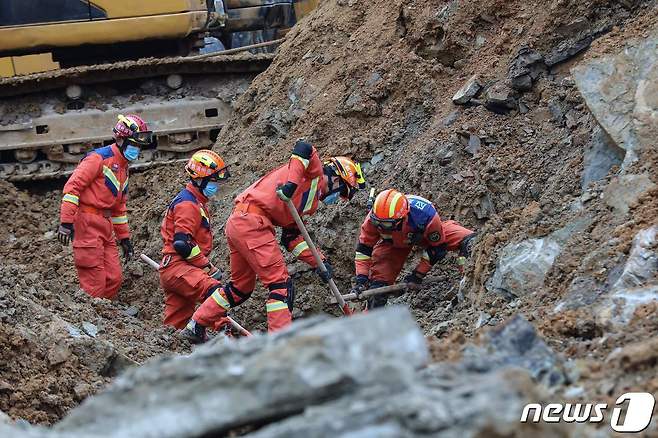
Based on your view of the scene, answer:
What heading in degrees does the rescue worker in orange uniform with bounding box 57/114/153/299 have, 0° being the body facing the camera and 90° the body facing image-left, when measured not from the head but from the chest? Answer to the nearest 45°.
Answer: approximately 315°

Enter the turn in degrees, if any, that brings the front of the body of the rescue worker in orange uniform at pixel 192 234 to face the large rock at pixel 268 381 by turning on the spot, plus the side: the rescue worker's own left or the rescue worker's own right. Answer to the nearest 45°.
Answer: approximately 90° to the rescue worker's own right

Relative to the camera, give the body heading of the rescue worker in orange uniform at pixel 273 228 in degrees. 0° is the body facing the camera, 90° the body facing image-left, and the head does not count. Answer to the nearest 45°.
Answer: approximately 270°

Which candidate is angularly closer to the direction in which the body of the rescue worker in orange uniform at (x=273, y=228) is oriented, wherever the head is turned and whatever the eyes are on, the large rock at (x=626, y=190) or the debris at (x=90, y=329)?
the large rock

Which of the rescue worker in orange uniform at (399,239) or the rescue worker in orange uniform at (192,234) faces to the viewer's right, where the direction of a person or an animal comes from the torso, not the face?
the rescue worker in orange uniform at (192,234)

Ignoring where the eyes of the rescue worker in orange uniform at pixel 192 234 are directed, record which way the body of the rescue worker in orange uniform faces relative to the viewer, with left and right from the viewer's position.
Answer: facing to the right of the viewer

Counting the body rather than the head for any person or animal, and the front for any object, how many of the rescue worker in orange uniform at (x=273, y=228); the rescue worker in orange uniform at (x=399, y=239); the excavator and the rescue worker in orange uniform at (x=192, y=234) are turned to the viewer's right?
3

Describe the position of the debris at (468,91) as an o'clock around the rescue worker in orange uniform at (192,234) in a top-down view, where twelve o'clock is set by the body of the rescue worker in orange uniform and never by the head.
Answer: The debris is roughly at 12 o'clock from the rescue worker in orange uniform.

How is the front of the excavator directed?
to the viewer's right
